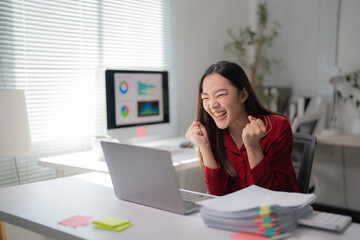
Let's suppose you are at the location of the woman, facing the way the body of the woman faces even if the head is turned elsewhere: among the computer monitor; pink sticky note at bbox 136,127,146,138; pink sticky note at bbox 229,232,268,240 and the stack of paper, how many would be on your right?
2

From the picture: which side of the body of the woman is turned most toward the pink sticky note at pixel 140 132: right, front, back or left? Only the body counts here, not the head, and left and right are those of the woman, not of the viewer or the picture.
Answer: right

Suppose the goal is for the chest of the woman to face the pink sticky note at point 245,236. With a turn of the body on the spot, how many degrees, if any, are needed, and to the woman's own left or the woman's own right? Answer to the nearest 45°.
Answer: approximately 45° to the woman's own left

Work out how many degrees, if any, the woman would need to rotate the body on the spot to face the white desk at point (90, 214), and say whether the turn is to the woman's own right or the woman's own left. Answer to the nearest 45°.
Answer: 0° — they already face it

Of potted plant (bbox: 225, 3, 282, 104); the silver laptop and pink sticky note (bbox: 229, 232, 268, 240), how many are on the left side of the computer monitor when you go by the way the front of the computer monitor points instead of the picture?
1

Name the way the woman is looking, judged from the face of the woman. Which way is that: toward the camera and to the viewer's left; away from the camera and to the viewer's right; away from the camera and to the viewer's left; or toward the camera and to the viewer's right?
toward the camera and to the viewer's left

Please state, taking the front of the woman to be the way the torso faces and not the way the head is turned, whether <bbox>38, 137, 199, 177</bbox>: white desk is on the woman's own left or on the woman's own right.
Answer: on the woman's own right

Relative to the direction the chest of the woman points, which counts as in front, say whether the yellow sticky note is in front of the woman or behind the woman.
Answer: in front

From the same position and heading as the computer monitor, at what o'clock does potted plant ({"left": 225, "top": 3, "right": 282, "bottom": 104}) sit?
The potted plant is roughly at 9 o'clock from the computer monitor.

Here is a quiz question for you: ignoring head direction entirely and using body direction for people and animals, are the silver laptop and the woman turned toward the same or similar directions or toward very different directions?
very different directions

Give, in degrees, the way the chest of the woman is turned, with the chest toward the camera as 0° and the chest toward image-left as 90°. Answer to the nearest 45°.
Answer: approximately 45°

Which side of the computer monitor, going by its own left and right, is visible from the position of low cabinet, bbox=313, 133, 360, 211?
left

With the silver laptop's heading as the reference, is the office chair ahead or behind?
ahead

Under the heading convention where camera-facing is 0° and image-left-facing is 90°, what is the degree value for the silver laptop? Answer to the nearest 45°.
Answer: approximately 225°
